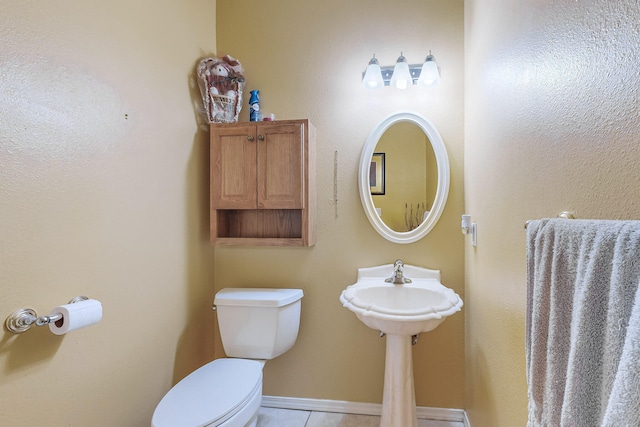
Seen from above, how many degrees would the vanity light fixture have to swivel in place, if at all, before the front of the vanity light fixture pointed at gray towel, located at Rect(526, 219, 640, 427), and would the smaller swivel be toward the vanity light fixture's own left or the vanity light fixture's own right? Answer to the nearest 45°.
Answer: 0° — it already faces it

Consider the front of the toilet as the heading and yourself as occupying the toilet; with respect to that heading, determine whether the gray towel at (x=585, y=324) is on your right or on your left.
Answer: on your left

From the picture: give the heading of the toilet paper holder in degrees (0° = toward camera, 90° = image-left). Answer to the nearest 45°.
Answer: approximately 315°

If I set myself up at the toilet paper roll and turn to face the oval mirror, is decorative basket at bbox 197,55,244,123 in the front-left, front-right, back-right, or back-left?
front-left

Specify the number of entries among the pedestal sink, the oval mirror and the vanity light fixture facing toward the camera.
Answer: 3

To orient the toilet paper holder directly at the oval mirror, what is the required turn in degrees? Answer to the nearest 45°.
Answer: approximately 45° to its left

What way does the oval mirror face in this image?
toward the camera

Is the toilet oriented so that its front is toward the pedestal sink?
no

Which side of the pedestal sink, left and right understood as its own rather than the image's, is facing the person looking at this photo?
front

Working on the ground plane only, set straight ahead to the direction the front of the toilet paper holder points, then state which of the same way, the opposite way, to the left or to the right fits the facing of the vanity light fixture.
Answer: to the right

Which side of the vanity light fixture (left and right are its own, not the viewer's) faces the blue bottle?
right

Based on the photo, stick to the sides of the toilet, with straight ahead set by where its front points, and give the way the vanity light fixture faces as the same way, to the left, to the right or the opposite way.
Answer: the same way

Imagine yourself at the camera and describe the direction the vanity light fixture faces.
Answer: facing the viewer

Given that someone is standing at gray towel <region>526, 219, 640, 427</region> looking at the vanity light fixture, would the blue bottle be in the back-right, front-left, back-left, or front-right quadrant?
front-left

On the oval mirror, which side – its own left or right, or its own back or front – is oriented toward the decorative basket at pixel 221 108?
right
